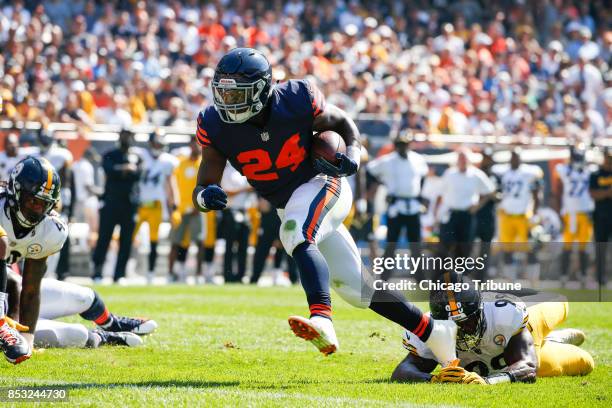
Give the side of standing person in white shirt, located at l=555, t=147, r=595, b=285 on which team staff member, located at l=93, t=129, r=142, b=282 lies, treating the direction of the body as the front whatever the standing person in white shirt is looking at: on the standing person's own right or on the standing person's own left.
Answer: on the standing person's own right

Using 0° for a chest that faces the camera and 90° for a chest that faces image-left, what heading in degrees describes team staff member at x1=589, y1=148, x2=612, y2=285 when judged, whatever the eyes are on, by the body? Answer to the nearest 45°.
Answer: approximately 0°

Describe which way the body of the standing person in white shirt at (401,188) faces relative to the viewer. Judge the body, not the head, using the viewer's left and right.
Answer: facing the viewer

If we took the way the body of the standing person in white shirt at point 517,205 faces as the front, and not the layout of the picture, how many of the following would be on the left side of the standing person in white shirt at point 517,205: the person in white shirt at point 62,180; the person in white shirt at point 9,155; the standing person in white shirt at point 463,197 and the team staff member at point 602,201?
1

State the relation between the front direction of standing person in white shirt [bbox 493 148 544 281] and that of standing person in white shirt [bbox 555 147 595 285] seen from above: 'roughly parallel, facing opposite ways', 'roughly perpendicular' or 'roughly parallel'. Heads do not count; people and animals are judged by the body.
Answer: roughly parallel

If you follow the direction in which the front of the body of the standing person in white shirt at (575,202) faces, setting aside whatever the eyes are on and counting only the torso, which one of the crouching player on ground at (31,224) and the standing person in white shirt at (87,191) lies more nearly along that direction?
the crouching player on ground

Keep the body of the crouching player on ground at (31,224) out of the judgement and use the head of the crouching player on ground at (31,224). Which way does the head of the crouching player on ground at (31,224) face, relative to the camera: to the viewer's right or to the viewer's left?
to the viewer's right

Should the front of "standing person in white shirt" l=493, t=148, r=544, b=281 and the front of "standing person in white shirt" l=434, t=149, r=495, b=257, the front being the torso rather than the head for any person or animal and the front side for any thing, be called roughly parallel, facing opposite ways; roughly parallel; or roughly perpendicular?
roughly parallel

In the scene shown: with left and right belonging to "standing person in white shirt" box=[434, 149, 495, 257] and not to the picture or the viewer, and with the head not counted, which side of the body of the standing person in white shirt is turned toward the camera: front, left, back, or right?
front

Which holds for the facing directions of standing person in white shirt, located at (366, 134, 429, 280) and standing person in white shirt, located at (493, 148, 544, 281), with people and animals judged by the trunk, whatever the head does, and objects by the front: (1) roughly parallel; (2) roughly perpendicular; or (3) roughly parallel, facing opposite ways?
roughly parallel

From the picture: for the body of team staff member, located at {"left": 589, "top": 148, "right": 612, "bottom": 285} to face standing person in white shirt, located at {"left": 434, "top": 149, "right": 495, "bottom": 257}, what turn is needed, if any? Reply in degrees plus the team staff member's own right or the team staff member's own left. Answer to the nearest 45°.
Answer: approximately 45° to the team staff member's own right

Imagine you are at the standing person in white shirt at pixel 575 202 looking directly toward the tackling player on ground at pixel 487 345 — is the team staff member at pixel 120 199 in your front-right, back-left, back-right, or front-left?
front-right
